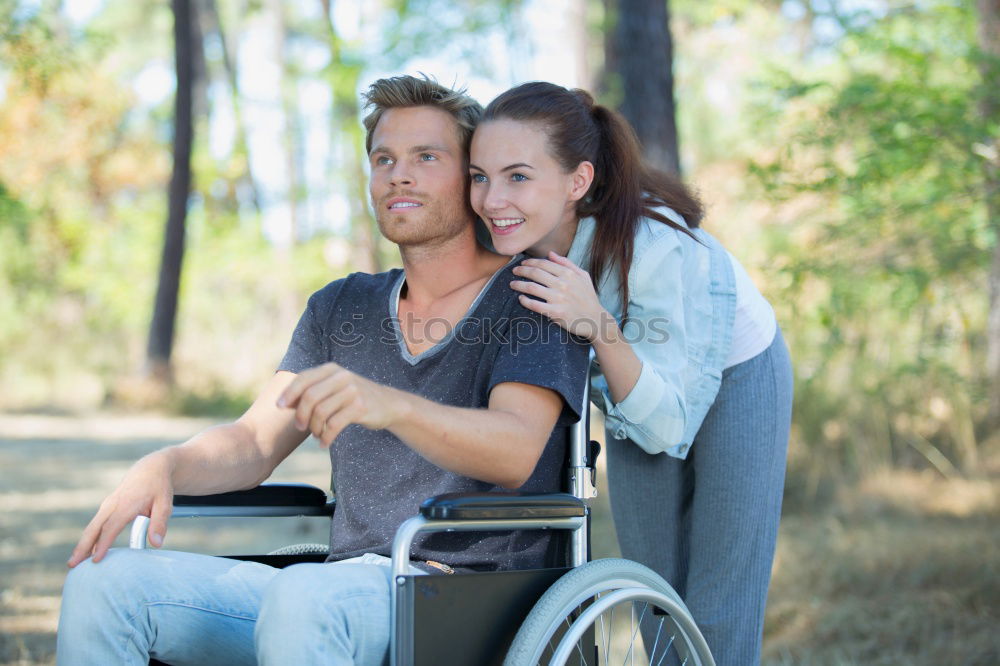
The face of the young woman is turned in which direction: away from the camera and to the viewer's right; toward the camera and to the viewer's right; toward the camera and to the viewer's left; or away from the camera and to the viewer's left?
toward the camera and to the viewer's left

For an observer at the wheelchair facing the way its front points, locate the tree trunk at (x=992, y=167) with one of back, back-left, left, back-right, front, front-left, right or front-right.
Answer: back

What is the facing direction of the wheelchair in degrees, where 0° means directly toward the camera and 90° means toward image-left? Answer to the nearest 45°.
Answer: approximately 45°

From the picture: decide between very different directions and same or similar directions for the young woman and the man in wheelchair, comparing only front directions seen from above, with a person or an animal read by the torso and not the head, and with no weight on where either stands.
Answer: same or similar directions

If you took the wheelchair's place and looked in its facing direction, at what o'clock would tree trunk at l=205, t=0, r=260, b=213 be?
The tree trunk is roughly at 4 o'clock from the wheelchair.

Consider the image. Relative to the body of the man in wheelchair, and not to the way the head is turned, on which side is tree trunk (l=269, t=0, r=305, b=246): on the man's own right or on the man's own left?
on the man's own right

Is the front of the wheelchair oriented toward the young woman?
no

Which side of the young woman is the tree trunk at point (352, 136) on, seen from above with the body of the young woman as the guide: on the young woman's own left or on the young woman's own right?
on the young woman's own right

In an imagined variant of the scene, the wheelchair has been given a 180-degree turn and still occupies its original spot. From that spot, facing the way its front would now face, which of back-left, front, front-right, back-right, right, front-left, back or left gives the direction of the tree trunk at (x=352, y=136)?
front-left

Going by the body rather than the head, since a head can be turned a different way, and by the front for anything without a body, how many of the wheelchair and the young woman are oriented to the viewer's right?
0

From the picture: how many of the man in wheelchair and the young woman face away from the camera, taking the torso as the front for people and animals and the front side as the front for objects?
0

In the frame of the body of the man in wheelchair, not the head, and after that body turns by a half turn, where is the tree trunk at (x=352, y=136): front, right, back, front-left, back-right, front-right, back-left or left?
front-left

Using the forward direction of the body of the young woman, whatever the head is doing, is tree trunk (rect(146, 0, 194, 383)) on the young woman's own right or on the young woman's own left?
on the young woman's own right

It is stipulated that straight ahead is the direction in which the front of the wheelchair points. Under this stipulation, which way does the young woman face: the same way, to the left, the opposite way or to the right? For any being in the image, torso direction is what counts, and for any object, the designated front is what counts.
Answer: the same way

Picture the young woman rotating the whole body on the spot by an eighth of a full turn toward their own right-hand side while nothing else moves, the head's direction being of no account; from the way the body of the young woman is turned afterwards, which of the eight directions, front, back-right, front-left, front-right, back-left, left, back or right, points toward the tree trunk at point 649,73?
right

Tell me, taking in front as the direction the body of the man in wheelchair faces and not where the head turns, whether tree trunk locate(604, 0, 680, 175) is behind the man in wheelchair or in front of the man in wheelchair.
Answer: behind

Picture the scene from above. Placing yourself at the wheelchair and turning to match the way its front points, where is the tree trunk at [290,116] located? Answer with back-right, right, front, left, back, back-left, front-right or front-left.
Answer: back-right

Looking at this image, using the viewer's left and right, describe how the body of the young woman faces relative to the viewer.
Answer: facing the viewer and to the left of the viewer
